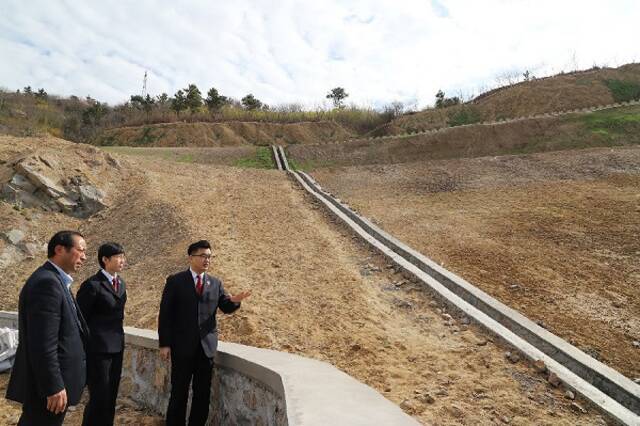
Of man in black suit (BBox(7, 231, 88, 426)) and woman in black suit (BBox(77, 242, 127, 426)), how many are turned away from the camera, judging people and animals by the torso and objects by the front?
0

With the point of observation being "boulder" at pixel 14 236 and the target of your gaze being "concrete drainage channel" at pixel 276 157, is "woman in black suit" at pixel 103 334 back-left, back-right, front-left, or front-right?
back-right

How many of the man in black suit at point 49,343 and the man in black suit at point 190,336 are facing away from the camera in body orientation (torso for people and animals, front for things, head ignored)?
0

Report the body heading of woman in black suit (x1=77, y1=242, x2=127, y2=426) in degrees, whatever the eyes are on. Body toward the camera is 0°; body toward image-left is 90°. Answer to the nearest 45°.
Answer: approximately 315°

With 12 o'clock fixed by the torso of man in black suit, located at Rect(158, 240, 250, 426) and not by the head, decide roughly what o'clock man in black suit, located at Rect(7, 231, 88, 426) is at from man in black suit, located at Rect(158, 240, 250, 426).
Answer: man in black suit, located at Rect(7, 231, 88, 426) is roughly at 3 o'clock from man in black suit, located at Rect(158, 240, 250, 426).

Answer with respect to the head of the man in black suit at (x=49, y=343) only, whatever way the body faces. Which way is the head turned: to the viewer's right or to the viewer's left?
to the viewer's right

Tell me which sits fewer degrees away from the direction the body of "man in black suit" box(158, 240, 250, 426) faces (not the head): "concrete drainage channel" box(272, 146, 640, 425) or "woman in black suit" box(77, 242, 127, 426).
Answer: the concrete drainage channel

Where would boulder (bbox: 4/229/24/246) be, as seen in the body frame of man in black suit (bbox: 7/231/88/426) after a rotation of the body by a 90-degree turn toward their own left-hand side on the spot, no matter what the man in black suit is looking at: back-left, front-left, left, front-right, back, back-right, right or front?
front

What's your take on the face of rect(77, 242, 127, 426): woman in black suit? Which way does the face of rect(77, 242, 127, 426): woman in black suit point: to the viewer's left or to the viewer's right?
to the viewer's right

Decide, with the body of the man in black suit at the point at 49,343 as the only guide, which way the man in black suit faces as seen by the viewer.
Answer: to the viewer's right

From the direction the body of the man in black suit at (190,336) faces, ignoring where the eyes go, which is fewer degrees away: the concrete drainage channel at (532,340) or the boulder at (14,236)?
the concrete drainage channel
